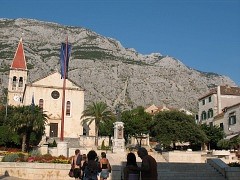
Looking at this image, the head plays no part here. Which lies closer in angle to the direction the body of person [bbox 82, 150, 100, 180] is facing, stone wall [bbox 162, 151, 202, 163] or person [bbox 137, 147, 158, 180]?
the stone wall

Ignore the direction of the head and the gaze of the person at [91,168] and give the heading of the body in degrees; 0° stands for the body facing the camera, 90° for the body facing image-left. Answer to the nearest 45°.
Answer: approximately 180°

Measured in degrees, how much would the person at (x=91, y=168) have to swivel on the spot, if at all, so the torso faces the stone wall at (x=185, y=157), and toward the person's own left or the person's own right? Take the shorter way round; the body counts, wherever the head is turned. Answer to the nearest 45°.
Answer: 0° — they already face it

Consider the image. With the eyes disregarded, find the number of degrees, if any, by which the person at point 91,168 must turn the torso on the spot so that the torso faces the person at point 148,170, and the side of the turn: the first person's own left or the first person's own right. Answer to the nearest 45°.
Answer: approximately 135° to the first person's own right

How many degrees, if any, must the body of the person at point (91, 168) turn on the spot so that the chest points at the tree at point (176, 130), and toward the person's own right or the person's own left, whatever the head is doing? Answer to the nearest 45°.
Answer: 0° — they already face it

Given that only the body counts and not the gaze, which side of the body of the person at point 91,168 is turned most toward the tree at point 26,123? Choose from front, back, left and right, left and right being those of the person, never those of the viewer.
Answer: front

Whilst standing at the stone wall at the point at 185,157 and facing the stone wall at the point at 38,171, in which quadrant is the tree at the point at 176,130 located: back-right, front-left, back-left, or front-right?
back-right
